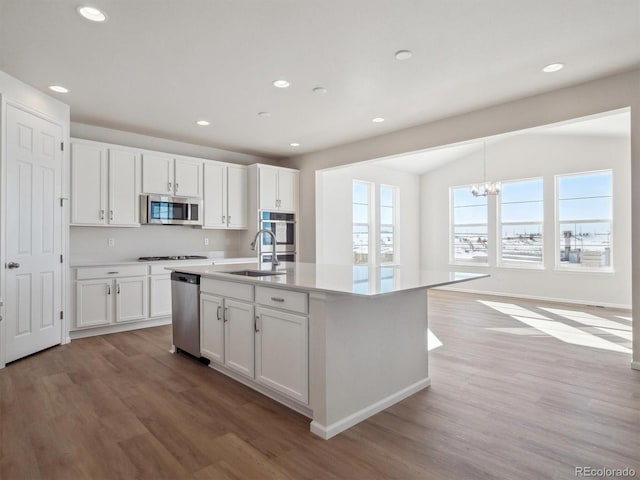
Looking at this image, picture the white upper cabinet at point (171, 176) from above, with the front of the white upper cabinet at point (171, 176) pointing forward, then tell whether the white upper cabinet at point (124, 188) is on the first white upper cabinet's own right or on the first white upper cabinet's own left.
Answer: on the first white upper cabinet's own right

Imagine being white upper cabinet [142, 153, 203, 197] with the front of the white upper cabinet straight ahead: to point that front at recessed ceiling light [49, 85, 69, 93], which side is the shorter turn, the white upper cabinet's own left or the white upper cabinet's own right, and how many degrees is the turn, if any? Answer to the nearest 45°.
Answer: approximately 45° to the white upper cabinet's own right

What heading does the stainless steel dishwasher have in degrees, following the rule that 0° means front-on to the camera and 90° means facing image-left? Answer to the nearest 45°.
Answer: approximately 45°

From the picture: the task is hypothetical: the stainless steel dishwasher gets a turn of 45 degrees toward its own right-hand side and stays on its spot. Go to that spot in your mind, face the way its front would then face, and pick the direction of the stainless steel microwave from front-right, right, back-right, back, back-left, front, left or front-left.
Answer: right

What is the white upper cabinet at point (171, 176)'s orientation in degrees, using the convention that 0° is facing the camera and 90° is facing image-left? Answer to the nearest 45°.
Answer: approximately 0°

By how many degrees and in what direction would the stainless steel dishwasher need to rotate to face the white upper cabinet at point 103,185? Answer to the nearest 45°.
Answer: approximately 90° to its right

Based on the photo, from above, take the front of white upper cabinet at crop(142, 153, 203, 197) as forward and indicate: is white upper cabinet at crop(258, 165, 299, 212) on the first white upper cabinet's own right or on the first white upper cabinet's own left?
on the first white upper cabinet's own left

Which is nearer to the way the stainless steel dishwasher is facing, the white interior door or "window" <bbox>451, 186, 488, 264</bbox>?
the white interior door

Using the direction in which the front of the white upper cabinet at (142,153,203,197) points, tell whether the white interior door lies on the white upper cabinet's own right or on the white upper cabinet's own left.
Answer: on the white upper cabinet's own right
